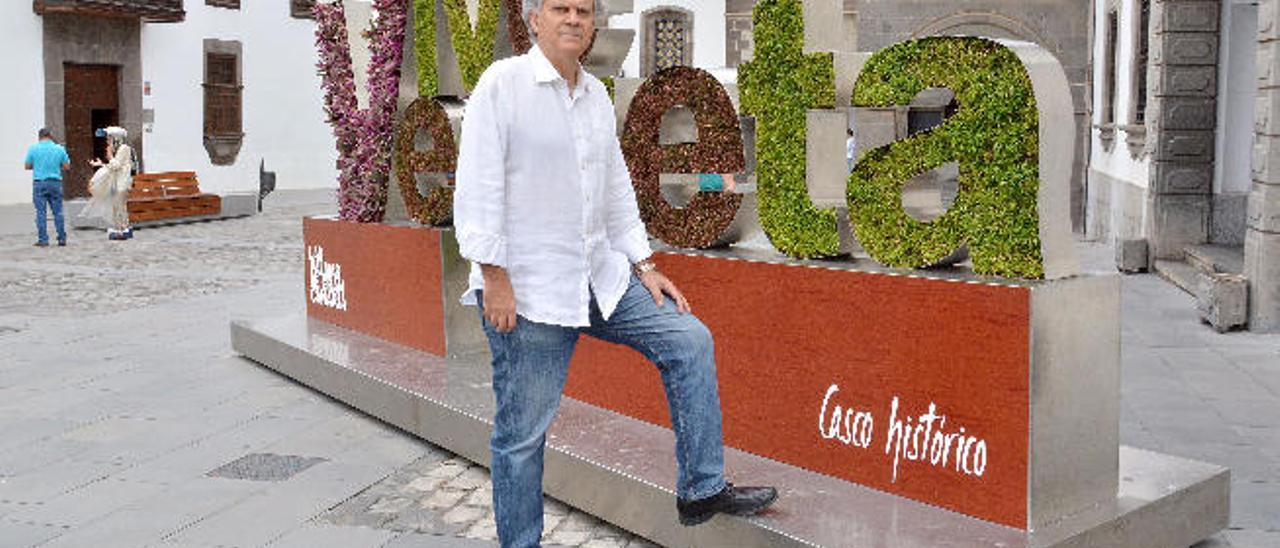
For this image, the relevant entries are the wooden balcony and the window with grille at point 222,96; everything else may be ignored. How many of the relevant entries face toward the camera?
2

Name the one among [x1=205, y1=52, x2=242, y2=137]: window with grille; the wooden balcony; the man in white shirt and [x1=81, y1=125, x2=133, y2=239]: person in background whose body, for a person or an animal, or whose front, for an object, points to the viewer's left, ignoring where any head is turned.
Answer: the person in background

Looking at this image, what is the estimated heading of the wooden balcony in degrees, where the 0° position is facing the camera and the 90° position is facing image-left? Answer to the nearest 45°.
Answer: approximately 0°

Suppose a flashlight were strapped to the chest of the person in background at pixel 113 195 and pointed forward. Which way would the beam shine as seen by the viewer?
to the viewer's left

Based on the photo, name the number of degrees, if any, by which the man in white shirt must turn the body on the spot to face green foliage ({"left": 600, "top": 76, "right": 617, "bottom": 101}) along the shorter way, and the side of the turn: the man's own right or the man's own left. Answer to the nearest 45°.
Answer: approximately 135° to the man's own left

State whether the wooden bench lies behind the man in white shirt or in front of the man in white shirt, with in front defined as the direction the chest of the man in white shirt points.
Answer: behind

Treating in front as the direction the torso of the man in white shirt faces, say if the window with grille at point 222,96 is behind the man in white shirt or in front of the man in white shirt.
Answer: behind

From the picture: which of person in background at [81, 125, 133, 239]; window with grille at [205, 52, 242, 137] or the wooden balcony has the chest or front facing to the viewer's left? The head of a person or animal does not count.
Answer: the person in background
